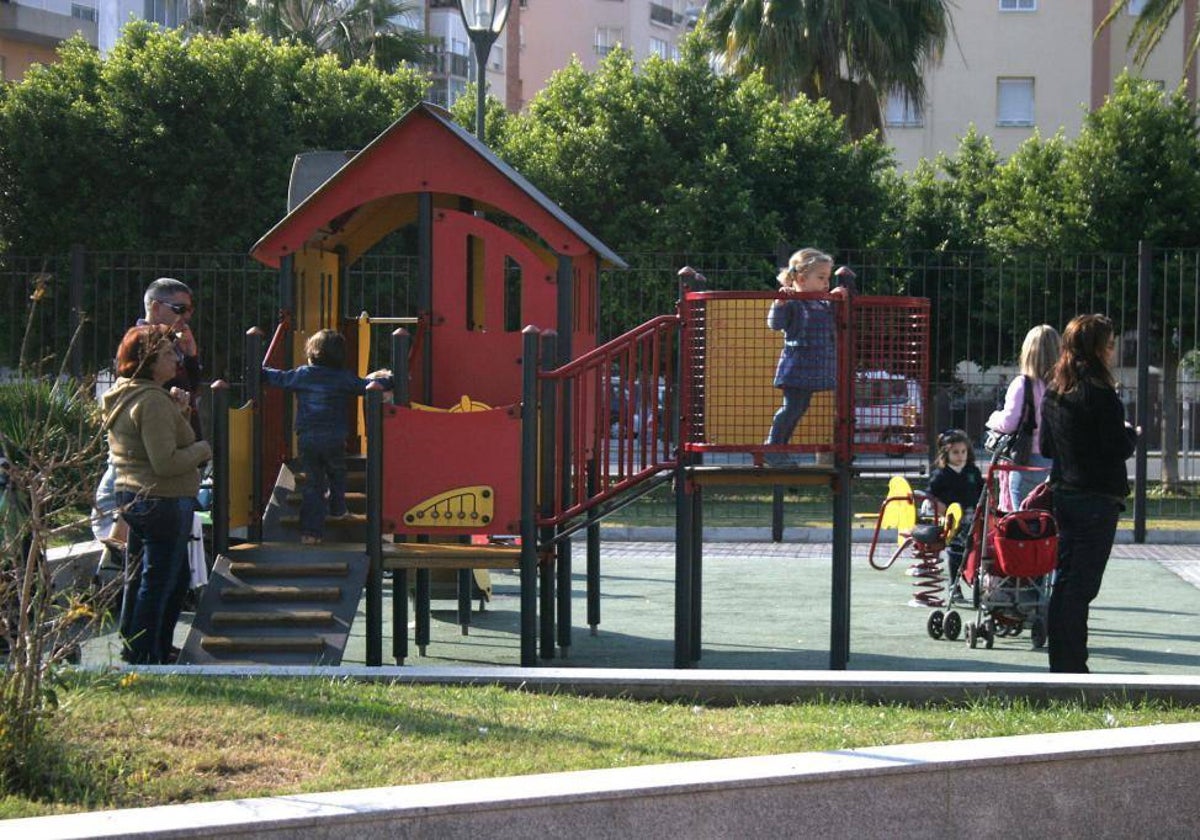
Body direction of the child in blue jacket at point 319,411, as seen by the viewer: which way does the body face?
away from the camera

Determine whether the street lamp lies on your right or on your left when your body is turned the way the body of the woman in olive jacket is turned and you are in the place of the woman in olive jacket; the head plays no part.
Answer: on your left

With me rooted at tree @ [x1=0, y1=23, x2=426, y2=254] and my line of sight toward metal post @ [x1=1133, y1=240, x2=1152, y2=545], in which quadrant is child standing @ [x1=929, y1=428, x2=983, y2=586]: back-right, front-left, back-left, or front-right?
front-right

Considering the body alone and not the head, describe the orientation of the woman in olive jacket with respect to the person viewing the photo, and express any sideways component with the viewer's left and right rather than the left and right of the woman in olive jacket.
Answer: facing to the right of the viewer

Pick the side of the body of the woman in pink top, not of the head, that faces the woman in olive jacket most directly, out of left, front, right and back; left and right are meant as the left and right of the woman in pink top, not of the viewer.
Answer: left

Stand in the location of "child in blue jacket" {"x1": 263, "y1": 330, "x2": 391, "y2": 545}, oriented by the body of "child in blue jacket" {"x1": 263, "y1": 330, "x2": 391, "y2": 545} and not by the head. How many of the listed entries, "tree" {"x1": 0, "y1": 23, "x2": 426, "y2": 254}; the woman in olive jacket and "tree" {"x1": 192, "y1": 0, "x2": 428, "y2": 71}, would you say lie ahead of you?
2

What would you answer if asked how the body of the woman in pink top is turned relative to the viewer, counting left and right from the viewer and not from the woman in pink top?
facing away from the viewer and to the left of the viewer

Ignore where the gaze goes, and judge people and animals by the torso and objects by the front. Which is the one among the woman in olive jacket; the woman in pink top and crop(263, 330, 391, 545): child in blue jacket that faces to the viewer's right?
the woman in olive jacket

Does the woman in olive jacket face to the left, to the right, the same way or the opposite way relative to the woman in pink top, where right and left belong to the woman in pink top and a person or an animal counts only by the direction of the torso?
to the right

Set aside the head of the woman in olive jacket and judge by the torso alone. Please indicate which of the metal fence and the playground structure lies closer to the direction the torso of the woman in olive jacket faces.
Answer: the playground structure

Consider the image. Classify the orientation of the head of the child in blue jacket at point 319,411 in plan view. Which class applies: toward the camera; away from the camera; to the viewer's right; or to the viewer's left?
away from the camera

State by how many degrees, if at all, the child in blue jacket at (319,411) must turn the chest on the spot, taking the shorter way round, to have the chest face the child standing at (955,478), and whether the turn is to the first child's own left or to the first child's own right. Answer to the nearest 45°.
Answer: approximately 90° to the first child's own right

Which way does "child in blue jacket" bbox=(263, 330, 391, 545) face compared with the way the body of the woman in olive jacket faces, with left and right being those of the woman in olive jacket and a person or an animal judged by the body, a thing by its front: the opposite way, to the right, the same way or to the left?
to the left

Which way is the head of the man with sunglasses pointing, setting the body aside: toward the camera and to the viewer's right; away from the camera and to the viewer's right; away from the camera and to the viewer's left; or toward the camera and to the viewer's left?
toward the camera and to the viewer's right

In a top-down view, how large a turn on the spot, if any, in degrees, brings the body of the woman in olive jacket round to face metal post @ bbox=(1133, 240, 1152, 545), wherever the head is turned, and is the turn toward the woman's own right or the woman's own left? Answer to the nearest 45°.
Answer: approximately 45° to the woman's own left

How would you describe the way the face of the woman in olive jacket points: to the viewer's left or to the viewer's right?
to the viewer's right

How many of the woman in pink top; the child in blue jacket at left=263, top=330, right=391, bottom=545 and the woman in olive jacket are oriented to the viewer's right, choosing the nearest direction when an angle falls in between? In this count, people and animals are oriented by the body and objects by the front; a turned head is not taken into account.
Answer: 1

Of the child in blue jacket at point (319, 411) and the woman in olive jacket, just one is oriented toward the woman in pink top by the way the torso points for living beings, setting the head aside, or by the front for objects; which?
the woman in olive jacket
